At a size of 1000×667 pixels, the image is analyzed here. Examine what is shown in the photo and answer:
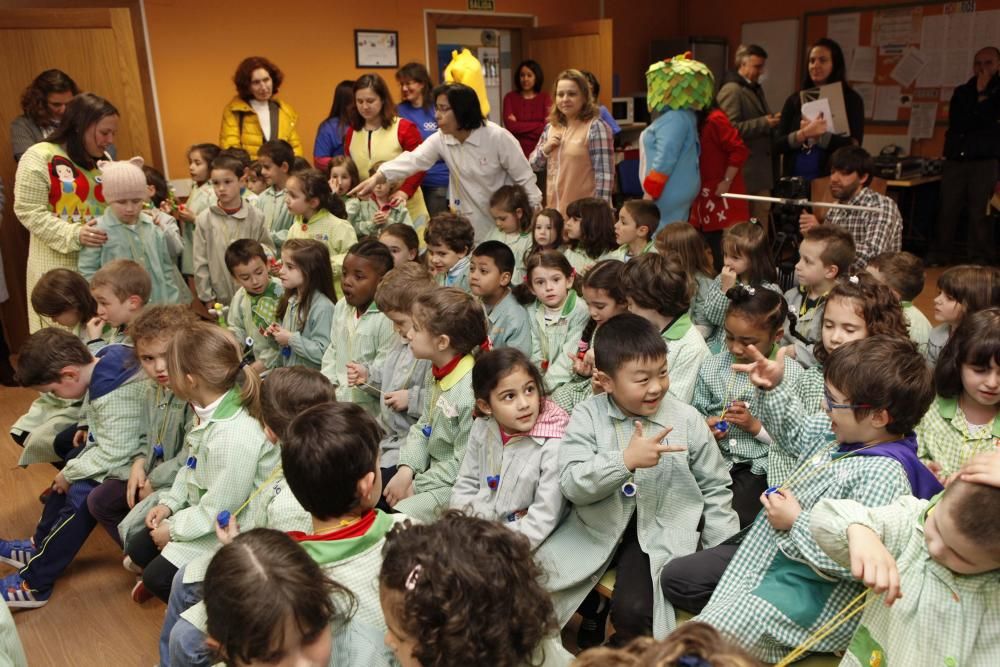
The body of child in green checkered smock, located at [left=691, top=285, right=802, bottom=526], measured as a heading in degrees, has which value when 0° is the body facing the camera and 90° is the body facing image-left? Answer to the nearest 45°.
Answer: approximately 45°

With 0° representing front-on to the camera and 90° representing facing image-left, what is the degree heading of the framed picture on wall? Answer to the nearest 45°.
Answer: approximately 0°

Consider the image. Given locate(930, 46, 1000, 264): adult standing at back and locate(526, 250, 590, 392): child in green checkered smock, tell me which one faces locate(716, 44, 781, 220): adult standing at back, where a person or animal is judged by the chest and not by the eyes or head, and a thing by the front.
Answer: locate(930, 46, 1000, 264): adult standing at back

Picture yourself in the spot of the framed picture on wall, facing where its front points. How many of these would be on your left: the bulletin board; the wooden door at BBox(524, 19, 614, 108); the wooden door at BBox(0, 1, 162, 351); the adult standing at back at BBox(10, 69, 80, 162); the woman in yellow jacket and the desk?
3

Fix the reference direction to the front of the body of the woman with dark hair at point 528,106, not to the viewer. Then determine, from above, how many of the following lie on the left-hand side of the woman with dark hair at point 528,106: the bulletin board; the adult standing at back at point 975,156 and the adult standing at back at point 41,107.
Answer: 2

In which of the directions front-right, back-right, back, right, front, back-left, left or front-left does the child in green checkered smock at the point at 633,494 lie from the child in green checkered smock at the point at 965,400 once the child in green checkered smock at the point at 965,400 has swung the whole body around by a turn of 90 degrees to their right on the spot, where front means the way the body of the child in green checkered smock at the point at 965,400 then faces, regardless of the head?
front

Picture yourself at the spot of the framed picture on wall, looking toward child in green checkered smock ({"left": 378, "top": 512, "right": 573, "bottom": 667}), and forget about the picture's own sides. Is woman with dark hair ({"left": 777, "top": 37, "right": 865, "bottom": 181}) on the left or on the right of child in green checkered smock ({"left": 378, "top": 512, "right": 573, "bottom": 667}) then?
left
